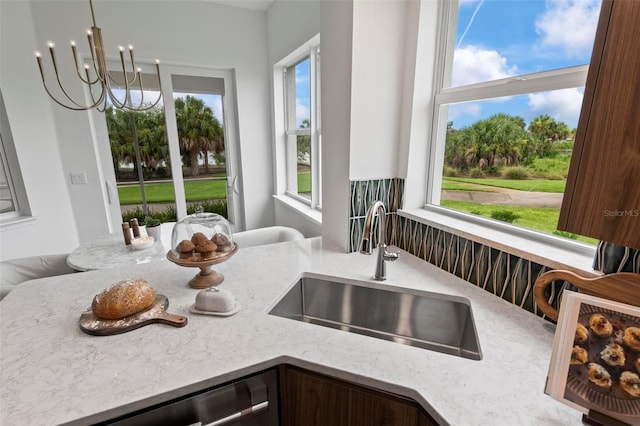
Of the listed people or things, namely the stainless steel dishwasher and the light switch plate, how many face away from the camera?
0

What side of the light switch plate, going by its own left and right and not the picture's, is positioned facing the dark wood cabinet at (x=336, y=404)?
front

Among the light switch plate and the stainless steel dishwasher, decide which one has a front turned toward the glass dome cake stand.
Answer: the light switch plate

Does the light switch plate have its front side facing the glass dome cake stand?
yes

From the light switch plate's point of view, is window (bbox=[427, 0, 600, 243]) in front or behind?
in front

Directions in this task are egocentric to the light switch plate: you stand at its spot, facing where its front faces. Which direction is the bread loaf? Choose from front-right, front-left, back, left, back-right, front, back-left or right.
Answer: front

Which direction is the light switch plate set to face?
toward the camera

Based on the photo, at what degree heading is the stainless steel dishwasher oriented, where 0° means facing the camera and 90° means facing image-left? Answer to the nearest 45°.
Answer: approximately 315°
